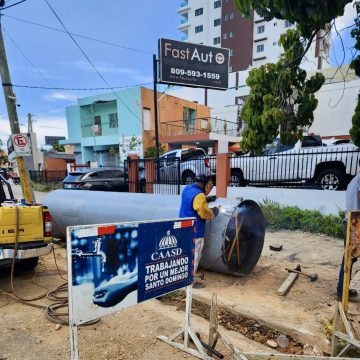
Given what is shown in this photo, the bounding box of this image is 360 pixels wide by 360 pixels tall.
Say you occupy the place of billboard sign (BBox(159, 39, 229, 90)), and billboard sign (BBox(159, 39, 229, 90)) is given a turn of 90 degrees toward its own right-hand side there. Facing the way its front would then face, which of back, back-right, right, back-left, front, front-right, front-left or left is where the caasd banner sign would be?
front-left

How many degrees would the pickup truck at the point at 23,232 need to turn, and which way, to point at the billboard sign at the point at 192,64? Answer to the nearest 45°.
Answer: approximately 90° to its right

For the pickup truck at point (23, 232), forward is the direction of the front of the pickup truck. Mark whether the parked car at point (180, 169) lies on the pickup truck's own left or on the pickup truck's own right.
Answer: on the pickup truck's own right

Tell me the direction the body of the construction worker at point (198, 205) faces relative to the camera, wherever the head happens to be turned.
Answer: to the viewer's right

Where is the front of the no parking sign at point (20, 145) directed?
toward the camera

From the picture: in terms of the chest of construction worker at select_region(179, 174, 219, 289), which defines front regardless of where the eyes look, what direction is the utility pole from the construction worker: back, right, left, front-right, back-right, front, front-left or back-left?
back-left

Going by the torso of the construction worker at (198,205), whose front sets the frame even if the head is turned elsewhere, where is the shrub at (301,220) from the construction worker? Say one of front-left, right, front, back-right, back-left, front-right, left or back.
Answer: front-left

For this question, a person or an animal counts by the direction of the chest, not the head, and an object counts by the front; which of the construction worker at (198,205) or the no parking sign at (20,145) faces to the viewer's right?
the construction worker

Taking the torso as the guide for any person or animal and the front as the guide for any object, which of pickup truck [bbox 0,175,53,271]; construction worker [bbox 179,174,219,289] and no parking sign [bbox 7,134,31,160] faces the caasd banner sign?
the no parking sign

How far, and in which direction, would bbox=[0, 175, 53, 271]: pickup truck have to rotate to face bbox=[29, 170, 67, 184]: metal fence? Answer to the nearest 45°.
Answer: approximately 45° to its right

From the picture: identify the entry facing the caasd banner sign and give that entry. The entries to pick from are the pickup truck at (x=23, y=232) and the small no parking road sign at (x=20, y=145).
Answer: the small no parking road sign

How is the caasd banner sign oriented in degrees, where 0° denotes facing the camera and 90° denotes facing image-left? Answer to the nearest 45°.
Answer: approximately 315°

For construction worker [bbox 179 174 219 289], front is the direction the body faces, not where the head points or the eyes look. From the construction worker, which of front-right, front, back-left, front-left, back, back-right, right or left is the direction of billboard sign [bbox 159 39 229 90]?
left
